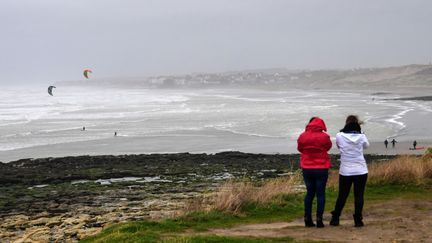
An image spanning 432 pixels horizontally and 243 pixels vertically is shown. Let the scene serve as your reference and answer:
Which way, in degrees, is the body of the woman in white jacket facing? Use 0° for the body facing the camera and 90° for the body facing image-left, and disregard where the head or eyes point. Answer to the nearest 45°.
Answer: approximately 180°

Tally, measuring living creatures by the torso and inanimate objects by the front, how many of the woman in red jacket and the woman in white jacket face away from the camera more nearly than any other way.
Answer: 2

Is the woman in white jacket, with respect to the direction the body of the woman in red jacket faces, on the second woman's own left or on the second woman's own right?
on the second woman's own right

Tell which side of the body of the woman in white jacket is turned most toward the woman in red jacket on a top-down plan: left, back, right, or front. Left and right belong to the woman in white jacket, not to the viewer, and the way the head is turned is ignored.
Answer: left

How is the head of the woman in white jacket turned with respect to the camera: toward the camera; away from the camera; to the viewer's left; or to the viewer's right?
away from the camera

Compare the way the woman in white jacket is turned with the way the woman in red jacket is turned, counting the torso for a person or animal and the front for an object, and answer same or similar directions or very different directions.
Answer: same or similar directions

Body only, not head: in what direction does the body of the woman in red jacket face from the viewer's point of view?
away from the camera
